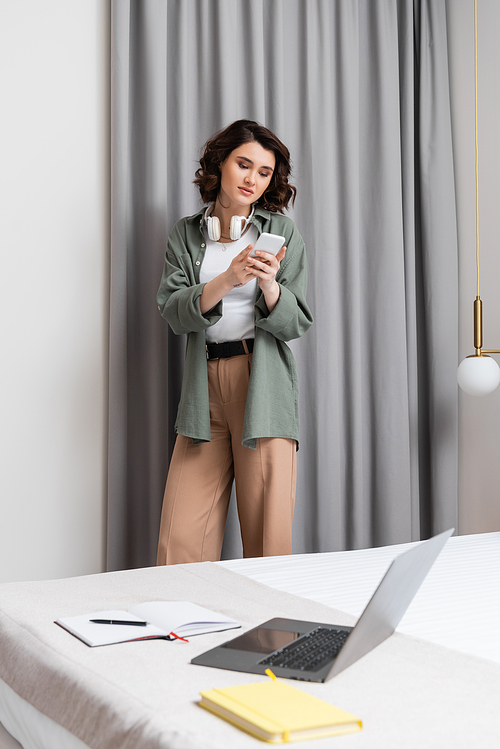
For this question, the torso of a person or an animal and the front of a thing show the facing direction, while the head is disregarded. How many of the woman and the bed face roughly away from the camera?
0

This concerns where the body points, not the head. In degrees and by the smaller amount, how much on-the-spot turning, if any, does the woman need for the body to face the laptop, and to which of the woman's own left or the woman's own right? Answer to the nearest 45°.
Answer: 0° — they already face it

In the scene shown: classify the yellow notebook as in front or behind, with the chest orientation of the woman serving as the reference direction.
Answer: in front

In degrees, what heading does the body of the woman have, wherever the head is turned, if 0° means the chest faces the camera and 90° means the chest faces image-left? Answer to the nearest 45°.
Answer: approximately 0°

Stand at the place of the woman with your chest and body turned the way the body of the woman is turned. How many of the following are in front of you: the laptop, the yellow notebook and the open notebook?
3

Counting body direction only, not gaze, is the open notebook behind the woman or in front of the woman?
in front

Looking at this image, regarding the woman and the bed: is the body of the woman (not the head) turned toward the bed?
yes
